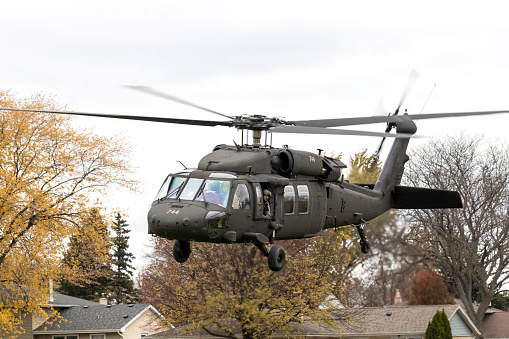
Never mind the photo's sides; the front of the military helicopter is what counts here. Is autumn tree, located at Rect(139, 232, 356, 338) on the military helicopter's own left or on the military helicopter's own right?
on the military helicopter's own right

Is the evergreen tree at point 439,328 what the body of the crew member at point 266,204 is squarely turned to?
no

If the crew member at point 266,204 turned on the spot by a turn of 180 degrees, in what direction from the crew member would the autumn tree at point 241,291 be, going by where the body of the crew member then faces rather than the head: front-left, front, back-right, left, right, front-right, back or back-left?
front-left

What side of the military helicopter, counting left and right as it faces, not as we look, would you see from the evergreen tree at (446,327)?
back

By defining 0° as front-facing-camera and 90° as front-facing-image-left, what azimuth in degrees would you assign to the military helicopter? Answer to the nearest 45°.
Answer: approximately 45°

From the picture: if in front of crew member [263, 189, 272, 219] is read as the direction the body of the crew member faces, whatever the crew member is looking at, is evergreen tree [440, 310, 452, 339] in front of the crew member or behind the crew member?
behind

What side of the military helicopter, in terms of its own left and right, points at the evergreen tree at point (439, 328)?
back

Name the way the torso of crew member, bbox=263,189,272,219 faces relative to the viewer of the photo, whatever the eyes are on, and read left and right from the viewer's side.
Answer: facing the viewer and to the left of the viewer

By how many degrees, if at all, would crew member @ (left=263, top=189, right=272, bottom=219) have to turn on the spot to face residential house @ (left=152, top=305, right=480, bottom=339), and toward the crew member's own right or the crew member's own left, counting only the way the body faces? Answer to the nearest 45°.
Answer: approximately 135° to the crew member's own right
